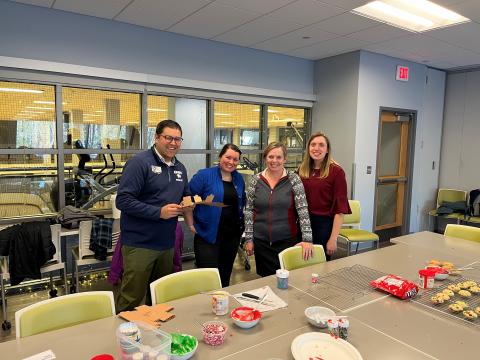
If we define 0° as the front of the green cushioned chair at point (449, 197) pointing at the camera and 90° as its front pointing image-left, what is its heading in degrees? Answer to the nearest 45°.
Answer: approximately 45°

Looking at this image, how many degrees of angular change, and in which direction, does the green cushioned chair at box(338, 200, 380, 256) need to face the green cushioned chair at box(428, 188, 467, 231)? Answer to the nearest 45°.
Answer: approximately 90° to its left

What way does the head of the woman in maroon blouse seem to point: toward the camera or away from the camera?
toward the camera

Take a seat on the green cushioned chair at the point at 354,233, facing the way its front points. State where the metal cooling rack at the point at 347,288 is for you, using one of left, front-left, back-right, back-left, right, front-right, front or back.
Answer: front-right

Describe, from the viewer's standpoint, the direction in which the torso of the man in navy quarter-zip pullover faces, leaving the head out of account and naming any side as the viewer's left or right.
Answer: facing the viewer and to the right of the viewer

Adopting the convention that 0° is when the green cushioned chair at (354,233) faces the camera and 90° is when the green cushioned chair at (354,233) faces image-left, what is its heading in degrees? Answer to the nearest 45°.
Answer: approximately 315°

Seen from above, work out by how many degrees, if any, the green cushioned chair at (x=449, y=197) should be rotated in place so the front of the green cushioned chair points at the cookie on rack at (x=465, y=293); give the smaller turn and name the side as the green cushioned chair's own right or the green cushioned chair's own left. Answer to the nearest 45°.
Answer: approximately 45° to the green cushioned chair's own left

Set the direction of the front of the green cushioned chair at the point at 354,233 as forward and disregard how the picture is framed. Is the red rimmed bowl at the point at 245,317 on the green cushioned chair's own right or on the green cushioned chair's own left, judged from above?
on the green cushioned chair's own right

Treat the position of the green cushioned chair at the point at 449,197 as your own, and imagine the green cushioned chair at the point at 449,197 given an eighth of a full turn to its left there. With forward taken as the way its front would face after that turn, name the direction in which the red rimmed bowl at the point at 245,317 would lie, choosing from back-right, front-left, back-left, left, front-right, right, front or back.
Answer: front

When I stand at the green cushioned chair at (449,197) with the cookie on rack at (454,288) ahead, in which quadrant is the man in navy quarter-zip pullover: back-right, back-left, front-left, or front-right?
front-right

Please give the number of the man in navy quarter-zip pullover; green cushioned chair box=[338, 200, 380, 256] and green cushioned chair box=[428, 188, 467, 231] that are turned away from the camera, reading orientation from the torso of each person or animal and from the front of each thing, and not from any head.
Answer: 0

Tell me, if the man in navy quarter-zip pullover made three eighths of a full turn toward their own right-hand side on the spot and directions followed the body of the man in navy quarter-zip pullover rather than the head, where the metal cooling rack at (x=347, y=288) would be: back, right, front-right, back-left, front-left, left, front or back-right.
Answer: back-left

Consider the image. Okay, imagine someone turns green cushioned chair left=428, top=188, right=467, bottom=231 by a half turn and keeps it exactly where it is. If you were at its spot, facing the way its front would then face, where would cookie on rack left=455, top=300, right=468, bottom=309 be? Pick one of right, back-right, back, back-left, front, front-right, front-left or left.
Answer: back-right

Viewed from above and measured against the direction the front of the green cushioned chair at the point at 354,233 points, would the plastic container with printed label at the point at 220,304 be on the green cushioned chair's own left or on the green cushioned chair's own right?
on the green cushioned chair's own right
